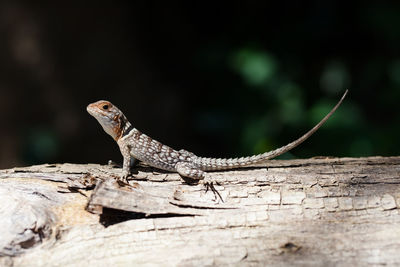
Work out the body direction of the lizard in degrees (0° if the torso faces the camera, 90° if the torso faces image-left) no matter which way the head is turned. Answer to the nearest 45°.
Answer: approximately 90°
